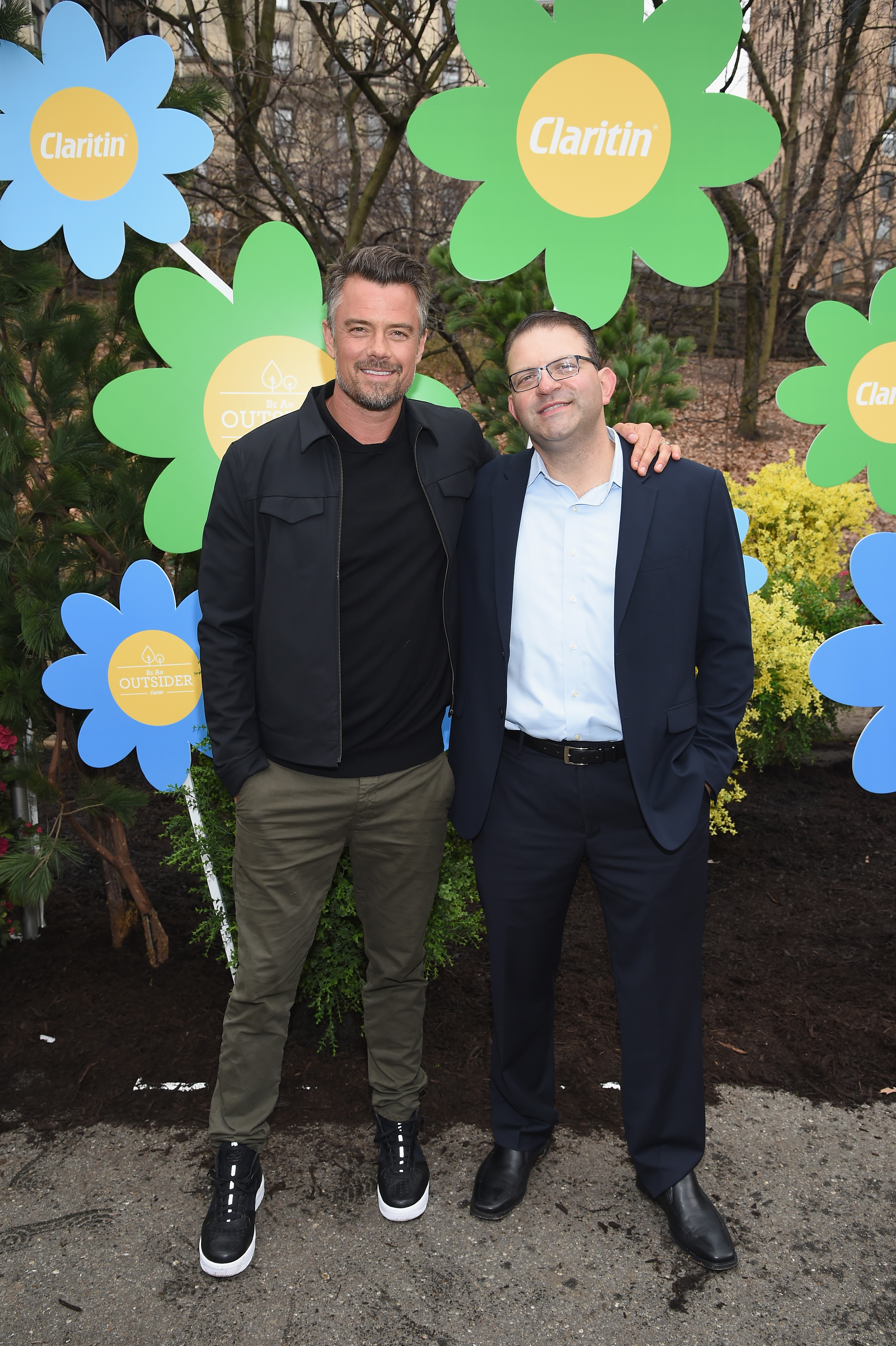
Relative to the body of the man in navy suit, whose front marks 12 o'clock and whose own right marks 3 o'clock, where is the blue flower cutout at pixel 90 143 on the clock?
The blue flower cutout is roughly at 4 o'clock from the man in navy suit.

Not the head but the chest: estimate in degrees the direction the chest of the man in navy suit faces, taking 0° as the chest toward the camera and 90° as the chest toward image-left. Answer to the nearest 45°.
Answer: approximately 0°

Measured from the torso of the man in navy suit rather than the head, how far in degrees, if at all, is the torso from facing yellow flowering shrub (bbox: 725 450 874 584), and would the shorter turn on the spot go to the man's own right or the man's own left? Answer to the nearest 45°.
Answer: approximately 180°

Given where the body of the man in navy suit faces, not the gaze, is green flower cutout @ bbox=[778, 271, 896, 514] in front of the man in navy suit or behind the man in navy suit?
behind

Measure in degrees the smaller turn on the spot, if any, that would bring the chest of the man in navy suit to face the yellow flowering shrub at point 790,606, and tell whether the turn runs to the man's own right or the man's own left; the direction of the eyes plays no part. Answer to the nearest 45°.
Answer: approximately 180°

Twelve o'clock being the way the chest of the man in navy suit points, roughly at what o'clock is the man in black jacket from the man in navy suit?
The man in black jacket is roughly at 3 o'clock from the man in navy suit.

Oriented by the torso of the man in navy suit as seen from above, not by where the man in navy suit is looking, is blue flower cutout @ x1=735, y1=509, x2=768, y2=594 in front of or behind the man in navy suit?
behind

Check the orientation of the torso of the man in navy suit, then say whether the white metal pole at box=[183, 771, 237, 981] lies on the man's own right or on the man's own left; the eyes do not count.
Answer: on the man's own right
